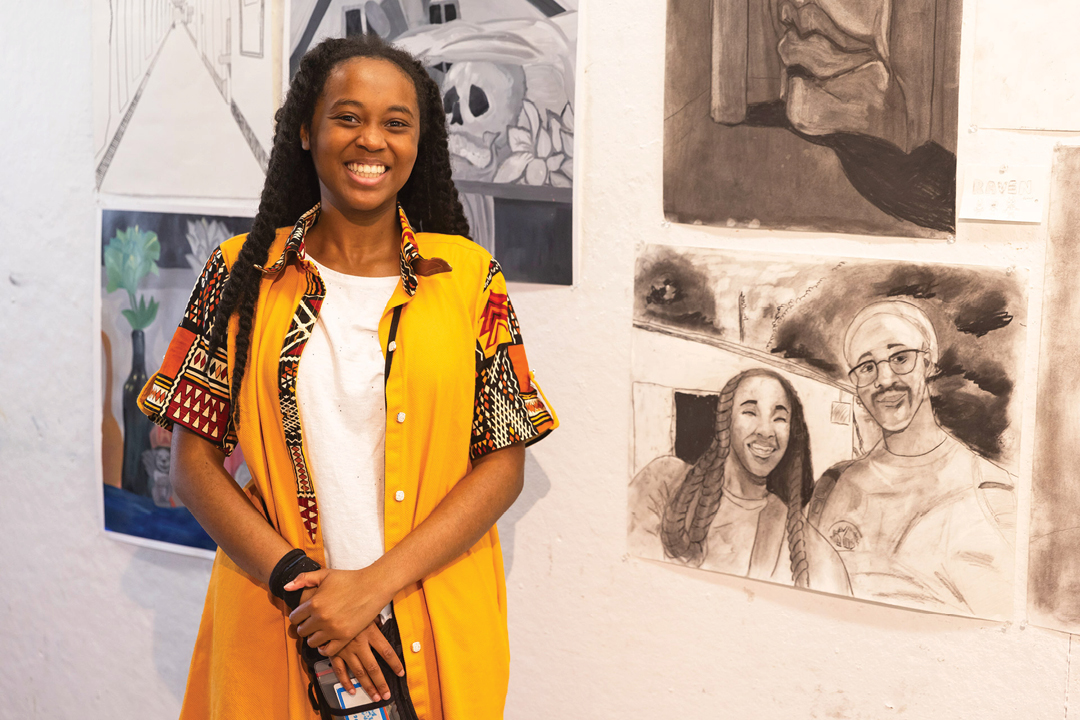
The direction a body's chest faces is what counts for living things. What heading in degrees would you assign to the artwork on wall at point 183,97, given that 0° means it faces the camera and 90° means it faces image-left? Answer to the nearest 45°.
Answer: approximately 0°

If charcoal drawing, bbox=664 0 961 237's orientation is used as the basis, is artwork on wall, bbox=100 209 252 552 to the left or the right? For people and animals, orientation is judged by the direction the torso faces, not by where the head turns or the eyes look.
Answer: on its right

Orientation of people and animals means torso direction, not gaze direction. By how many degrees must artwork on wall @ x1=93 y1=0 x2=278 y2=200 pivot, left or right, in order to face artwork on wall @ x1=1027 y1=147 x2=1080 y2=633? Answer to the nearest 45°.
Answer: approximately 45° to its left

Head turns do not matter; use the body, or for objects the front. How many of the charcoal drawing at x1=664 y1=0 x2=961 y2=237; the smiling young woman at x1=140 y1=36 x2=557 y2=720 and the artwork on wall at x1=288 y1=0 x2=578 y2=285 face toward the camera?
3

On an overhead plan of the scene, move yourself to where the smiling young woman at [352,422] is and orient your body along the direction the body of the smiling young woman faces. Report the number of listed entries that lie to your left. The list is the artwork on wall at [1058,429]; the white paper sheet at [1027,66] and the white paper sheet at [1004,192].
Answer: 3

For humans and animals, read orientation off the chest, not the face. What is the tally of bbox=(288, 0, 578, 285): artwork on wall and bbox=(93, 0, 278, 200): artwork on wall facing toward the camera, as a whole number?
2

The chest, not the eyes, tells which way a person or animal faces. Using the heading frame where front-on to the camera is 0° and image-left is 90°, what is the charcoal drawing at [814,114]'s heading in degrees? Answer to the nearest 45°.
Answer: approximately 0°
